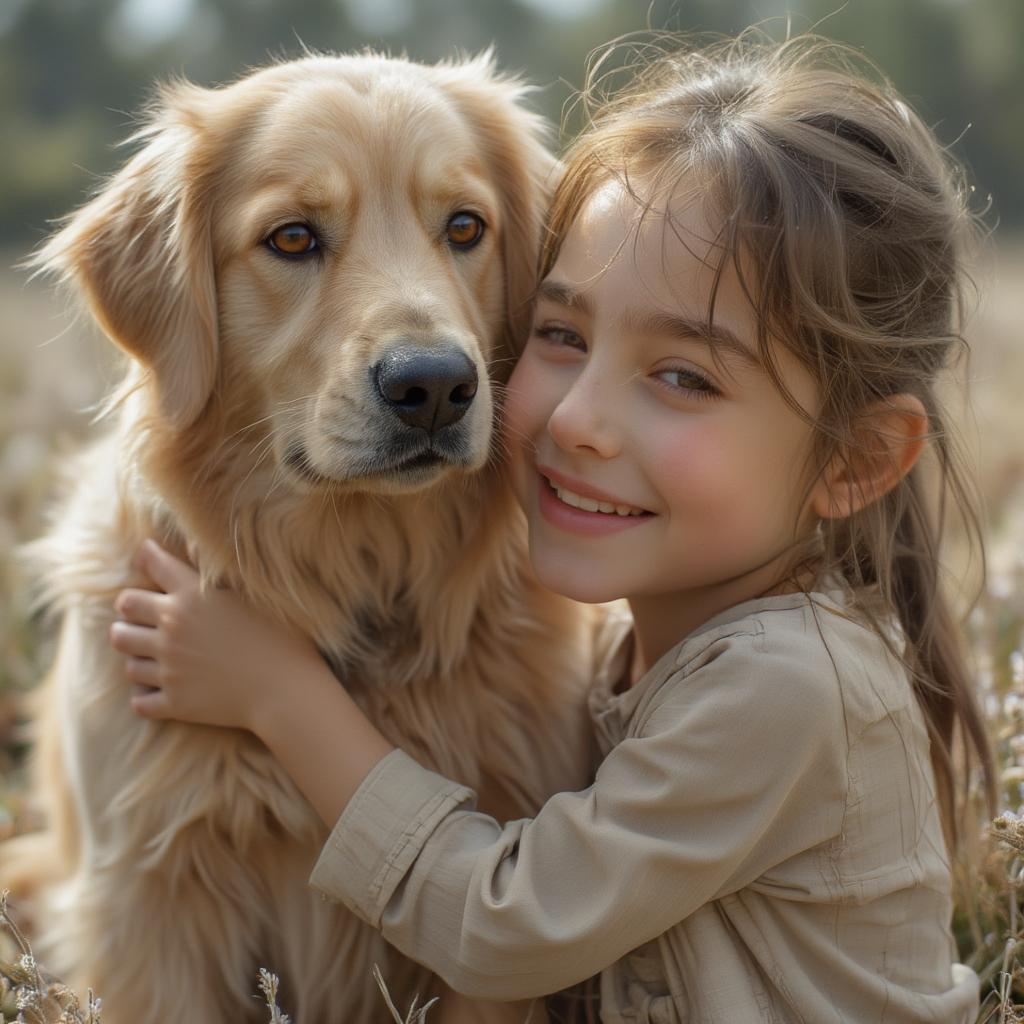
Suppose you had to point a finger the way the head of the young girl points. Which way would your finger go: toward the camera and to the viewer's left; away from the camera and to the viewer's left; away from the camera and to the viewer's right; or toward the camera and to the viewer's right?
toward the camera and to the viewer's left

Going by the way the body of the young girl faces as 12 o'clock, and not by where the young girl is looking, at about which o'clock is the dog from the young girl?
The dog is roughly at 1 o'clock from the young girl.

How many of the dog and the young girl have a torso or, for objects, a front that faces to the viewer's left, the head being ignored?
1

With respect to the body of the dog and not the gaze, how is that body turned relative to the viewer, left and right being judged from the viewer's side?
facing the viewer and to the right of the viewer

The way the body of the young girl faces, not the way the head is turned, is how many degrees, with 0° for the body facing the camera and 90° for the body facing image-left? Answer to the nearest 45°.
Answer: approximately 90°
